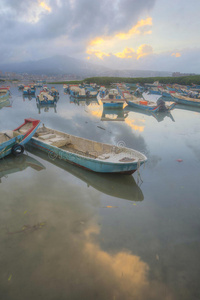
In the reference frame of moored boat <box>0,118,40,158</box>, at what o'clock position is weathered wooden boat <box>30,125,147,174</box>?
The weathered wooden boat is roughly at 3 o'clock from the moored boat.

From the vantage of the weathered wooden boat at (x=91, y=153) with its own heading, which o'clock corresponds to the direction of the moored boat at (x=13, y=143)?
The moored boat is roughly at 5 o'clock from the weathered wooden boat.

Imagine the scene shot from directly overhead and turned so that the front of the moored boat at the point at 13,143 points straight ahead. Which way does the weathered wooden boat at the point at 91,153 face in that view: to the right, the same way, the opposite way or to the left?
to the right

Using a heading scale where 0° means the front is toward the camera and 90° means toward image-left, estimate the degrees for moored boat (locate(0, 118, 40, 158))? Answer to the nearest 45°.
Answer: approximately 225°

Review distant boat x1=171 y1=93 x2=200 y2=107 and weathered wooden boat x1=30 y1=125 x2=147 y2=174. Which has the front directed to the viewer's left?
the distant boat

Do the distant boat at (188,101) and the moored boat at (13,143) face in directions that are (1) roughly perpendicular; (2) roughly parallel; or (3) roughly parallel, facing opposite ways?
roughly perpendicular

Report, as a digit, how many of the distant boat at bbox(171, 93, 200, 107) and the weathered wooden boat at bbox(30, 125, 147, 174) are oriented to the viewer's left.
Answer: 1

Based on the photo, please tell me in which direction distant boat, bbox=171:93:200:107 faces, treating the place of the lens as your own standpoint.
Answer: facing to the left of the viewer
